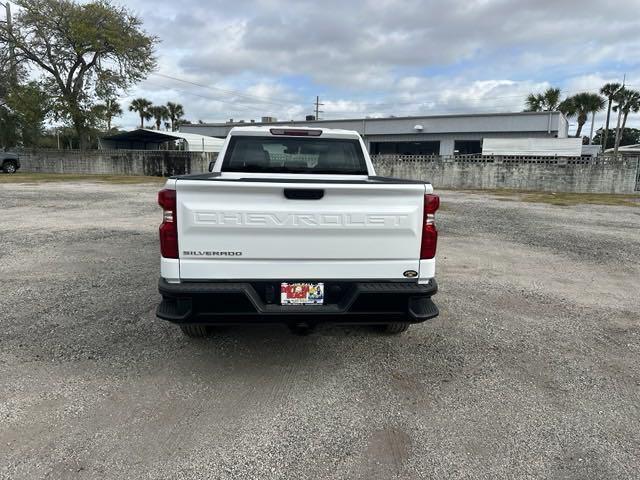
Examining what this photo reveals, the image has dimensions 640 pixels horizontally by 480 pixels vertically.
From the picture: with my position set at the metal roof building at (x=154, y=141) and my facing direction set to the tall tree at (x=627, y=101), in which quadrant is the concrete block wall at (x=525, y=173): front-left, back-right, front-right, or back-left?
front-right

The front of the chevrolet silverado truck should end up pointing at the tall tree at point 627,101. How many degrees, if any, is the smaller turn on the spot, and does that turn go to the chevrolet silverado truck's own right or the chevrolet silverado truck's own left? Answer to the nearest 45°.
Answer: approximately 45° to the chevrolet silverado truck's own right

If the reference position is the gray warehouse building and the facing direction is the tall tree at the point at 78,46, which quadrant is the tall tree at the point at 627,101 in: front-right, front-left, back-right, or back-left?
back-right

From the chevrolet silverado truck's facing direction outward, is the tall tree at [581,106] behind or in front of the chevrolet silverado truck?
in front

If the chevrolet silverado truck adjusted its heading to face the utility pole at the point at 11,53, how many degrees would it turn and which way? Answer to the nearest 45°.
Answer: approximately 45° to its left

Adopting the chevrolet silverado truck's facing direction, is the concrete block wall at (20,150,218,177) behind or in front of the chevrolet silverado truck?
in front

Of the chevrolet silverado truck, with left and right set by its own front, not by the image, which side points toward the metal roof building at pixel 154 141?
front

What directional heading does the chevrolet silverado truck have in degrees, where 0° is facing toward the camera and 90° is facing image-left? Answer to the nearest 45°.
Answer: approximately 180°

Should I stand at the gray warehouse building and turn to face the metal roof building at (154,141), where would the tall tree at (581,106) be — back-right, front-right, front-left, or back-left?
back-right

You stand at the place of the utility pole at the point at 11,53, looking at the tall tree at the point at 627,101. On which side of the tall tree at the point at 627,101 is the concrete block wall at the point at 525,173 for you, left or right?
right
